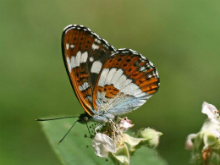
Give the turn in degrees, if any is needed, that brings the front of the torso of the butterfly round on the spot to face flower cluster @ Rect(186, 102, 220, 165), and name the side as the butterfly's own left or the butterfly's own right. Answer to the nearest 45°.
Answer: approximately 135° to the butterfly's own left

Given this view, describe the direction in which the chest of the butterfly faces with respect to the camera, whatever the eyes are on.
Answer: to the viewer's left
